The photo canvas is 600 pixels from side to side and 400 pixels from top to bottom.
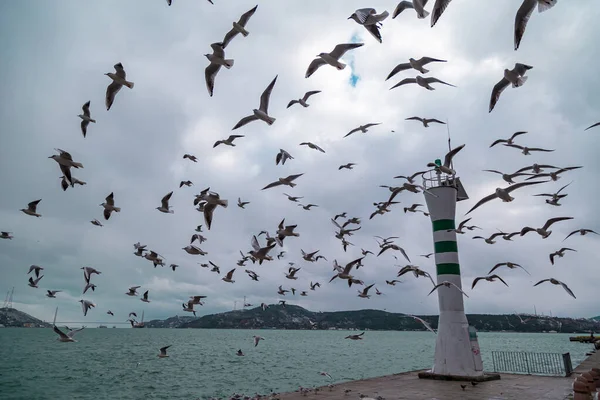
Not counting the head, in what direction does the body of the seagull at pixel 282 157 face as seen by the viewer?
to the viewer's left

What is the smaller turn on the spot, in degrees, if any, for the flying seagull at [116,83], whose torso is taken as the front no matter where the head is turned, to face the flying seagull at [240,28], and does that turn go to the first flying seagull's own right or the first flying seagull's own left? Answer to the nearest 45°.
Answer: approximately 135° to the first flying seagull's own left

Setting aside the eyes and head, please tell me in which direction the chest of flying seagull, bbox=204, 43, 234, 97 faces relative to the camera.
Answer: to the viewer's left

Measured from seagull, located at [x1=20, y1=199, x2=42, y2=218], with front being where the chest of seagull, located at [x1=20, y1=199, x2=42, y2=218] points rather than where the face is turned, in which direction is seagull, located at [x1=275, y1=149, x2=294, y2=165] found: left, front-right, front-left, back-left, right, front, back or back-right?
back-left

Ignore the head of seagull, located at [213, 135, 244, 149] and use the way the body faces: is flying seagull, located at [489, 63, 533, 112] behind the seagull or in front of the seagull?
behind

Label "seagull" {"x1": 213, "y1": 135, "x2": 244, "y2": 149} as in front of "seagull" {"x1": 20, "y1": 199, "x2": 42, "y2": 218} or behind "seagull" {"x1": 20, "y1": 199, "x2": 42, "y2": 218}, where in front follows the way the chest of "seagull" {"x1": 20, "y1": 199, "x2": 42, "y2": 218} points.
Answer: behind

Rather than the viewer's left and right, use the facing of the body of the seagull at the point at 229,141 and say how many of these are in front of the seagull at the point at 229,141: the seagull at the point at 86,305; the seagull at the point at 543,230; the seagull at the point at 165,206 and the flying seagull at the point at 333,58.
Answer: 2

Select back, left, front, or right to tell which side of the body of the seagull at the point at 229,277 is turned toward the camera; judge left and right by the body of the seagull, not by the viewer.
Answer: left

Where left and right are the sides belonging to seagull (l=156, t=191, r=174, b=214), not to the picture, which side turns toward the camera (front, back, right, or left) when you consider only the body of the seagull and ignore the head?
left

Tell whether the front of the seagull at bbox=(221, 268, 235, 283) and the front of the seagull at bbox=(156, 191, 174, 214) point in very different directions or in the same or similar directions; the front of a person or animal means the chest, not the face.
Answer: same or similar directions

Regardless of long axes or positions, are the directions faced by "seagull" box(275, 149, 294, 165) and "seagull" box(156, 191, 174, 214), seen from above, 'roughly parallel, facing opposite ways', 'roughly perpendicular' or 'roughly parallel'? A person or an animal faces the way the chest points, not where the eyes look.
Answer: roughly parallel

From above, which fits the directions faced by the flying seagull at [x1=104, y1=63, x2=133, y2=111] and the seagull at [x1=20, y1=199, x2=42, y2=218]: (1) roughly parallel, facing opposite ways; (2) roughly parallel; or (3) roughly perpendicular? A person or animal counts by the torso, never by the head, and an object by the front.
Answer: roughly parallel

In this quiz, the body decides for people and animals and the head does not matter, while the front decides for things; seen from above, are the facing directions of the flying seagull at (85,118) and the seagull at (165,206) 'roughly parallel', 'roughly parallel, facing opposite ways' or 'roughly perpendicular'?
roughly parallel
